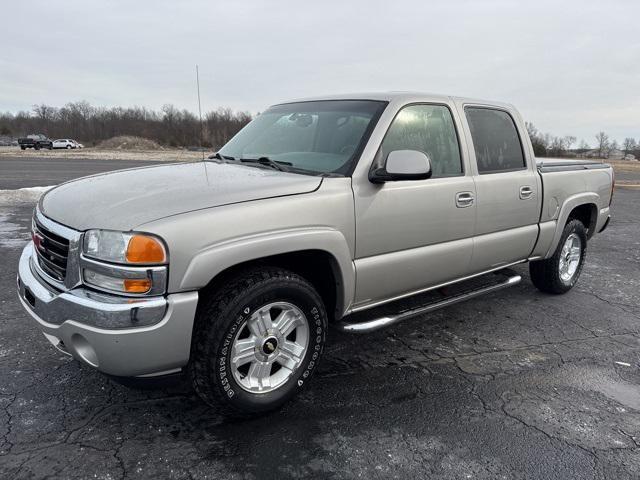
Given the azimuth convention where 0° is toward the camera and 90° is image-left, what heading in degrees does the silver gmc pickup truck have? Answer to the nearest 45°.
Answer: approximately 45°
